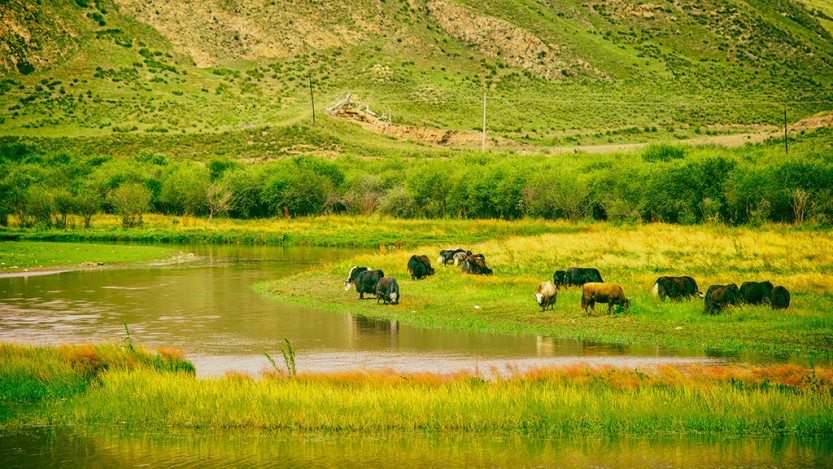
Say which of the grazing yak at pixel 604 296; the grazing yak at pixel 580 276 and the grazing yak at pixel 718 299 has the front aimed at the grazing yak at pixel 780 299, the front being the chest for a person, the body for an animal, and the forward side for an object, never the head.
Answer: the grazing yak at pixel 604 296

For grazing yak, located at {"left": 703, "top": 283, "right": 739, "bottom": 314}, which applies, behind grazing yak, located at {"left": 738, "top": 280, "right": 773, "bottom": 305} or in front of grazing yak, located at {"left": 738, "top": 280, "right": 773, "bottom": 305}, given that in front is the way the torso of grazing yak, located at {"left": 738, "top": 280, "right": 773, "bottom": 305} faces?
behind

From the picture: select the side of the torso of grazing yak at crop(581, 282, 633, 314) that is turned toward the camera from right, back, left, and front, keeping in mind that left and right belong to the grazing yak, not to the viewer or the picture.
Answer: right

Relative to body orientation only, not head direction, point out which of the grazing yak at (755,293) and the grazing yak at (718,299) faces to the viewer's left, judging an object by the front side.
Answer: the grazing yak at (718,299)

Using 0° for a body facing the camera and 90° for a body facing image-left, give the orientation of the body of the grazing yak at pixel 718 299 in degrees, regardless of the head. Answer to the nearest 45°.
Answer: approximately 90°

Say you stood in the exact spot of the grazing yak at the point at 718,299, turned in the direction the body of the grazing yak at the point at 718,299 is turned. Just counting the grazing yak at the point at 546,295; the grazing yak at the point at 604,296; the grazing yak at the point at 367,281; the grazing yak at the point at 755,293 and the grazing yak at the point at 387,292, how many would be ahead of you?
4

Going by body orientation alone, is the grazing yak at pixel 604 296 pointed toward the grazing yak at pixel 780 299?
yes

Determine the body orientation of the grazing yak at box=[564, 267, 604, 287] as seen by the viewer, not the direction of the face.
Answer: to the viewer's left
